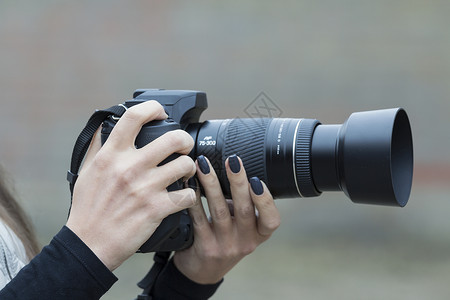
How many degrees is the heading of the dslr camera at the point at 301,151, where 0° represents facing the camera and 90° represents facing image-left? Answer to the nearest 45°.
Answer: approximately 270°
